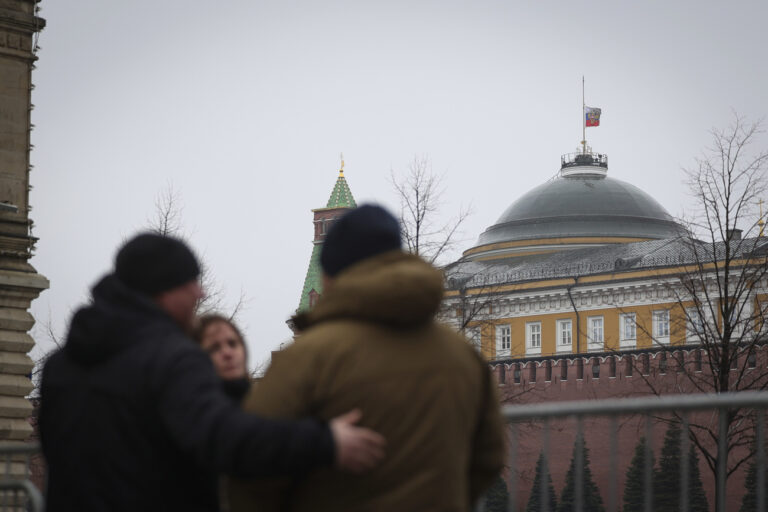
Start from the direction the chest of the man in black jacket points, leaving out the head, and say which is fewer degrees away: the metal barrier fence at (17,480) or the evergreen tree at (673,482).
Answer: the evergreen tree

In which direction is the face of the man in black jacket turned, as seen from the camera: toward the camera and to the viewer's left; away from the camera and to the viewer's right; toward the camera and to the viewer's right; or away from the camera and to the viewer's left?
away from the camera and to the viewer's right

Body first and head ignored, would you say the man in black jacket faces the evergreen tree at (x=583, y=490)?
yes

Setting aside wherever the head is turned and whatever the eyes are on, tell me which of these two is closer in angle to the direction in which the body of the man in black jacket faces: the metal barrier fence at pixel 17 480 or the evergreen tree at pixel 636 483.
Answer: the evergreen tree

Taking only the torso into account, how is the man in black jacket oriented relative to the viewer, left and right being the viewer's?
facing away from the viewer and to the right of the viewer

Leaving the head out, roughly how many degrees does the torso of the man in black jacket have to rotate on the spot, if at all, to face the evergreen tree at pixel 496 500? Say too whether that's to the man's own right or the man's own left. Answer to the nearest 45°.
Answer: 0° — they already face it

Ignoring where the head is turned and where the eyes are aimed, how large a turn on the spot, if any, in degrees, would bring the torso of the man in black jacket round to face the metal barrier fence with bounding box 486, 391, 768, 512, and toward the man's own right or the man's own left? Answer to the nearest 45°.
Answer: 0° — they already face it

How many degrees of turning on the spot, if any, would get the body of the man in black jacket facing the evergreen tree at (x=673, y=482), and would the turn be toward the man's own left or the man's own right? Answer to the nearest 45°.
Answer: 0° — they already face it
